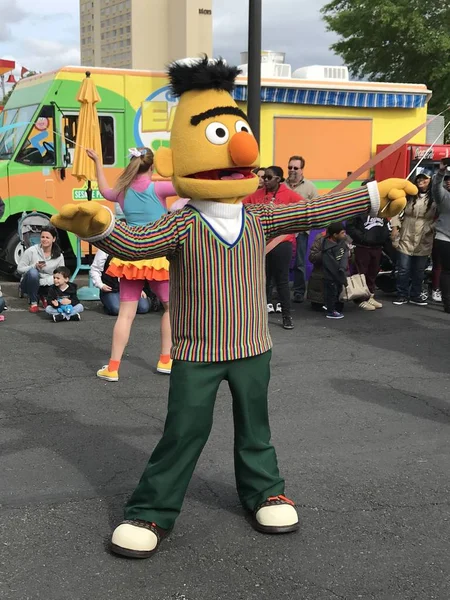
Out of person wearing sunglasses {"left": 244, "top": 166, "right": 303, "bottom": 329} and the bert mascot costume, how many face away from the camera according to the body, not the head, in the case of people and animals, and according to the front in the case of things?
0

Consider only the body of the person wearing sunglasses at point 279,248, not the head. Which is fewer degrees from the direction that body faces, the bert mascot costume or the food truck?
the bert mascot costume

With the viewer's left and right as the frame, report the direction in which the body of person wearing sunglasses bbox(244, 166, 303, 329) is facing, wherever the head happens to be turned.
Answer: facing the viewer and to the left of the viewer

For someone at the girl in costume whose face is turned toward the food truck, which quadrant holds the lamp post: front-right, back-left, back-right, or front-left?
front-right

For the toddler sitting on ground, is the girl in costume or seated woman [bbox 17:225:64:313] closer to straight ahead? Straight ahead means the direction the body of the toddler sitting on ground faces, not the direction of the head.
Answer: the girl in costume

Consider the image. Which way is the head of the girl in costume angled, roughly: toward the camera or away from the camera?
away from the camera

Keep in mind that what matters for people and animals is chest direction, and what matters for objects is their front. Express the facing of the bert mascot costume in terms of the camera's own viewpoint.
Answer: facing the viewer and to the right of the viewer

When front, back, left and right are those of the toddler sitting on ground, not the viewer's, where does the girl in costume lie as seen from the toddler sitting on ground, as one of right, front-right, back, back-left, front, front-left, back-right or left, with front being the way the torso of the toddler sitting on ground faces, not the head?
front

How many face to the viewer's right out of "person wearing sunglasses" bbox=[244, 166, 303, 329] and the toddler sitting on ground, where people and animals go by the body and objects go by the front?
0

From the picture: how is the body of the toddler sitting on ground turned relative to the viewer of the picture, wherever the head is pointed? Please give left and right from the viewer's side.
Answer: facing the viewer

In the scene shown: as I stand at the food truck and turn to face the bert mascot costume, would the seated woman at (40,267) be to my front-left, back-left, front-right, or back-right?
front-right
